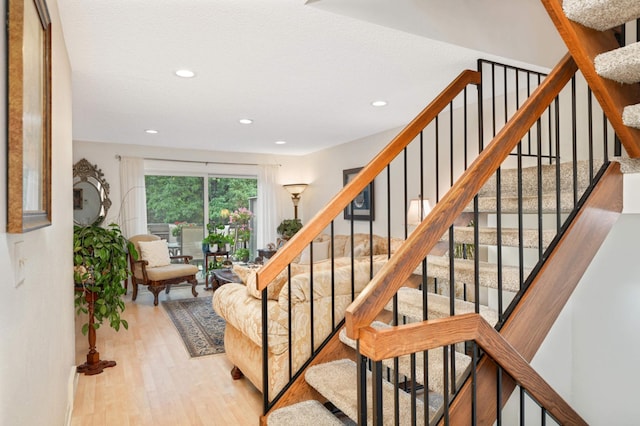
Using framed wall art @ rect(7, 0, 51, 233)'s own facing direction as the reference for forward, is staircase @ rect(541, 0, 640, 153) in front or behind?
in front

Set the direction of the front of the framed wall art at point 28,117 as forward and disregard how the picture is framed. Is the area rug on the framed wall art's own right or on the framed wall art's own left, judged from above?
on the framed wall art's own left

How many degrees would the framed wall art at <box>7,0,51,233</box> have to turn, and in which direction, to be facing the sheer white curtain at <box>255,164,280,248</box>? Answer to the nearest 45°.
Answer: approximately 90° to its left

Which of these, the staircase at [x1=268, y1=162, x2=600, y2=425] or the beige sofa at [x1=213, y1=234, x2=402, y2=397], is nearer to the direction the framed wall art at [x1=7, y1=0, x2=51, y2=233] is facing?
the staircase

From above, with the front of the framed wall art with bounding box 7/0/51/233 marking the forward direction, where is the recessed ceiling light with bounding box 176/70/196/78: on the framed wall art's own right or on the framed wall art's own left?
on the framed wall art's own left

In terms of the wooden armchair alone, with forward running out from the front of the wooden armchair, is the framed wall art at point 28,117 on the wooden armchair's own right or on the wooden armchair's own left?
on the wooden armchair's own right

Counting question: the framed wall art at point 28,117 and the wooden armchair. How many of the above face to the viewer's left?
0

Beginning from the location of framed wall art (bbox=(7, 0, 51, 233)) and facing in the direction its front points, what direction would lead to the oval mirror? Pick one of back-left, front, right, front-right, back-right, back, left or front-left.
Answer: back-left

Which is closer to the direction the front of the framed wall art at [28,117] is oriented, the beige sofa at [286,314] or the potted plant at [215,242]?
the beige sofa

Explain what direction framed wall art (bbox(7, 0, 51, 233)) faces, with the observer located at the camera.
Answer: facing the viewer and to the right of the viewer

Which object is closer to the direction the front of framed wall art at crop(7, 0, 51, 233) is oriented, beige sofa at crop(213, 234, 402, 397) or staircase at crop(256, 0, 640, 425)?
the staircase
